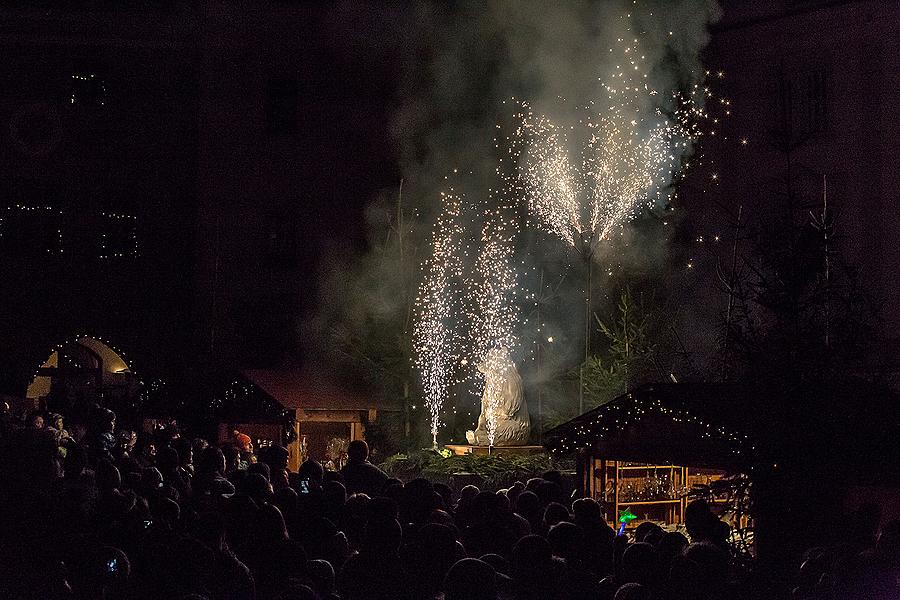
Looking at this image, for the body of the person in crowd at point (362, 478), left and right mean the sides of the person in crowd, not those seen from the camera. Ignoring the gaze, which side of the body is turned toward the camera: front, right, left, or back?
back

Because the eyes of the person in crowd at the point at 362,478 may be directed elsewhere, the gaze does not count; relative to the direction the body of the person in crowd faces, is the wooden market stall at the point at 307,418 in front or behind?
in front

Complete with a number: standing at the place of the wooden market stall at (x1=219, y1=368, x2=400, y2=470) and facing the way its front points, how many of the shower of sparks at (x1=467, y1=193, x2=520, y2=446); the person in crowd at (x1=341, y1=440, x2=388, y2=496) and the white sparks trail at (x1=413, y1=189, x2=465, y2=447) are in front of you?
1

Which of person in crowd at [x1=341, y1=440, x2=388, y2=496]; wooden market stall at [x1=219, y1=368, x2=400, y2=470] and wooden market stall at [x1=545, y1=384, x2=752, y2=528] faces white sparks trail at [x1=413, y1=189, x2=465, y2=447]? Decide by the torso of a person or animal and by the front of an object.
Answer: the person in crowd

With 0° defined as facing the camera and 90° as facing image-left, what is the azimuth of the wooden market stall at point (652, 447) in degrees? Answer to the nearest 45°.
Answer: approximately 0°

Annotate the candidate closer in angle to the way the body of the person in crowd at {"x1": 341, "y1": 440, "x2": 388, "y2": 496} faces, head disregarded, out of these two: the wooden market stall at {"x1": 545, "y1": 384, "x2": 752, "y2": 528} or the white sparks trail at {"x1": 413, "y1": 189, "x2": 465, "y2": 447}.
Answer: the white sparks trail

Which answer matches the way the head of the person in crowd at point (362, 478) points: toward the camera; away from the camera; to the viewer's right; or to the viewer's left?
away from the camera

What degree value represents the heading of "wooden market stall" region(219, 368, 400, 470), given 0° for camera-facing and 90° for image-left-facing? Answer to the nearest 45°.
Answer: approximately 0°

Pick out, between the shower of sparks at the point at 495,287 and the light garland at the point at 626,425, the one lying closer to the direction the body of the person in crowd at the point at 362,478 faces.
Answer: the shower of sparks
